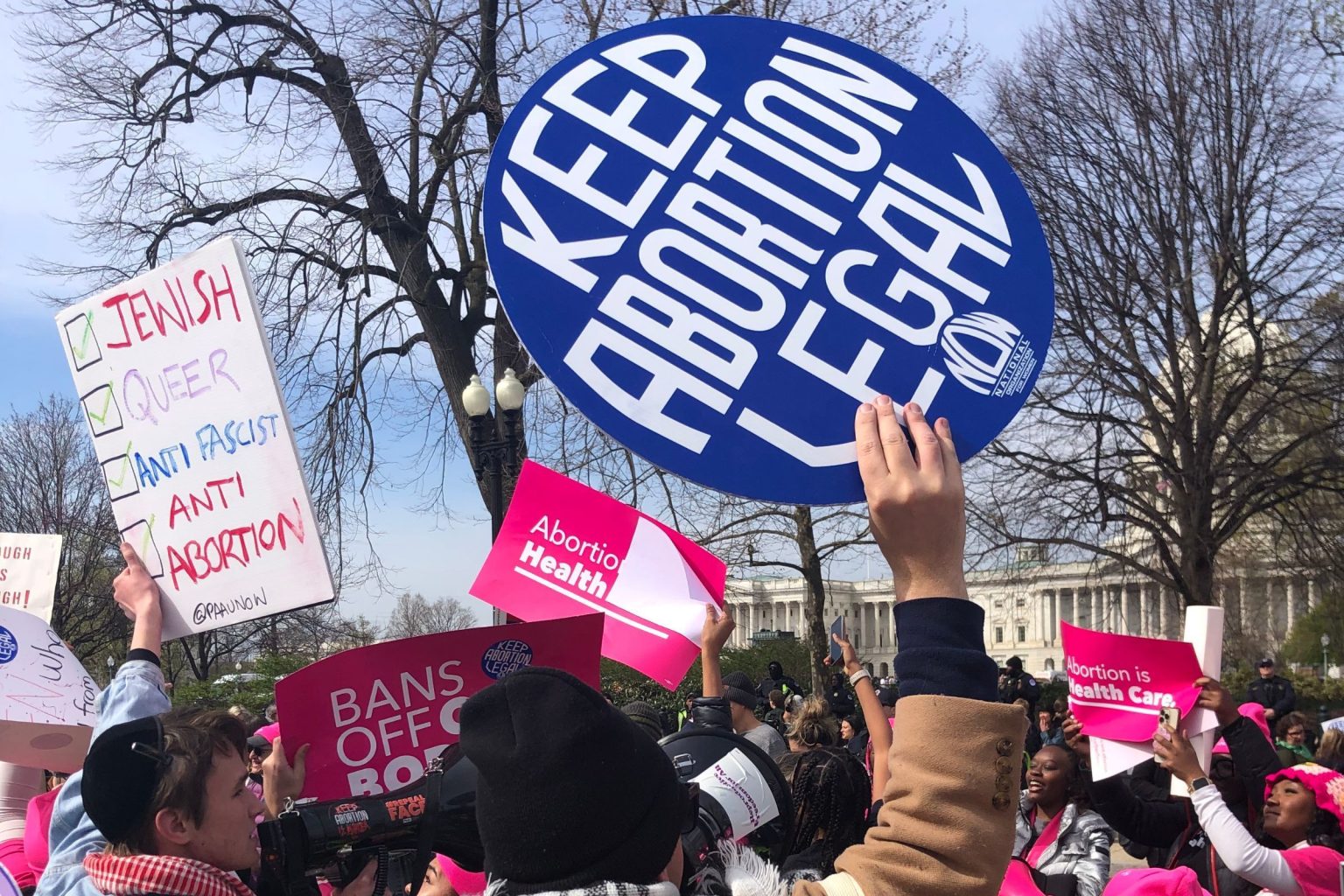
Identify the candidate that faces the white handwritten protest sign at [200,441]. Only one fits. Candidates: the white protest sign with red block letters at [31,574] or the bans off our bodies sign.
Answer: the white protest sign with red block letters at [31,574]

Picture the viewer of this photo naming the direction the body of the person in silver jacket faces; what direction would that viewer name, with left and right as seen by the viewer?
facing the viewer and to the left of the viewer

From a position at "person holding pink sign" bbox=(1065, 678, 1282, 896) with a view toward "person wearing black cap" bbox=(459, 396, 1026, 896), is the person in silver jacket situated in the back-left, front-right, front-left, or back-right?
front-right

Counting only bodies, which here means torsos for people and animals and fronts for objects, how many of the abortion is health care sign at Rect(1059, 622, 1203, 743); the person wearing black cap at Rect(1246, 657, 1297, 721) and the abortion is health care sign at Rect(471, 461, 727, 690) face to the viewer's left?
0

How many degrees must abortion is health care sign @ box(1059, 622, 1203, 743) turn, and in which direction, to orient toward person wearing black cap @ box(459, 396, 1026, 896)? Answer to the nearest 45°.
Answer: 0° — it already faces them

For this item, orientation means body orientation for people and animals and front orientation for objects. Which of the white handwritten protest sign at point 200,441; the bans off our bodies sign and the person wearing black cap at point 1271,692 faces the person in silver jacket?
the person wearing black cap

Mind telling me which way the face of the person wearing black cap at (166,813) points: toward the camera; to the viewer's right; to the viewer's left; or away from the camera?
to the viewer's right

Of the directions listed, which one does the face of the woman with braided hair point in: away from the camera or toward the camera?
away from the camera

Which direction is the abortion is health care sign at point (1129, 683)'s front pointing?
toward the camera

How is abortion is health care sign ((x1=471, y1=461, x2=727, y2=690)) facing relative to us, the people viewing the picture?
facing the viewer

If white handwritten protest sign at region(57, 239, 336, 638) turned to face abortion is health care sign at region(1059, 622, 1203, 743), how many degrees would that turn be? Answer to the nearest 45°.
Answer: approximately 90° to its left

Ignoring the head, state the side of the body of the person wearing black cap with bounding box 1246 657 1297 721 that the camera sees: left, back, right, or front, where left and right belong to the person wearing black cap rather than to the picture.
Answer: front

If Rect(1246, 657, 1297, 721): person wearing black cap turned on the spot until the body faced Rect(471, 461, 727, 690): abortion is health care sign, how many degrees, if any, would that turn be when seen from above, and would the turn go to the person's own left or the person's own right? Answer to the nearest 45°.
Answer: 0° — they already face it

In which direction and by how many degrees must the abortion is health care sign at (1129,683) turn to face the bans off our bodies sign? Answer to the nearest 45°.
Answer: approximately 45° to its right
